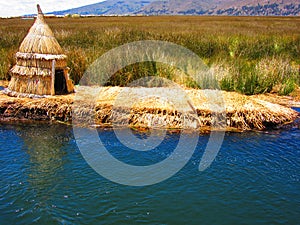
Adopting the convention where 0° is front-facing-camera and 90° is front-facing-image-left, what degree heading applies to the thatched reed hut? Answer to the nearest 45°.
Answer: approximately 315°

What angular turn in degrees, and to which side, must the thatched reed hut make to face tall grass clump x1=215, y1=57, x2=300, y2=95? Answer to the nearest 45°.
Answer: approximately 45° to its left
